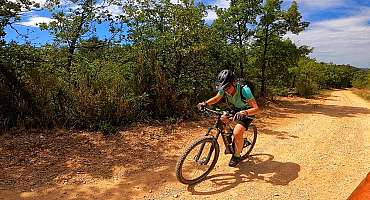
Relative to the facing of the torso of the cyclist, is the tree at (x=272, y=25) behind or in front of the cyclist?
behind

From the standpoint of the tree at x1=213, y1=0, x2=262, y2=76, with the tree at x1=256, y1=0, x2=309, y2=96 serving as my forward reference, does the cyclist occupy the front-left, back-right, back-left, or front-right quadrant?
back-right

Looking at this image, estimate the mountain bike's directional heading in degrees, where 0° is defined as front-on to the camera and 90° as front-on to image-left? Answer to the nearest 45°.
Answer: approximately 45°

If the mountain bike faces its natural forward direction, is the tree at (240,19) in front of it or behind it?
behind

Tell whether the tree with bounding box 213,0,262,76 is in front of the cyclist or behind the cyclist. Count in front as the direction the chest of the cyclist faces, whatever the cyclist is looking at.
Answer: behind

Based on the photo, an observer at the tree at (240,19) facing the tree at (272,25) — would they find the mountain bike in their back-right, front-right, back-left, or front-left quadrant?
back-right

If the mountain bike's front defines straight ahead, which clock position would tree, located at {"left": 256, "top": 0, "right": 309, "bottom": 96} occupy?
The tree is roughly at 5 o'clock from the mountain bike.

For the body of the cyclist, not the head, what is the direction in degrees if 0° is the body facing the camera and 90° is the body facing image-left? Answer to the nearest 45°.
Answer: approximately 45°
